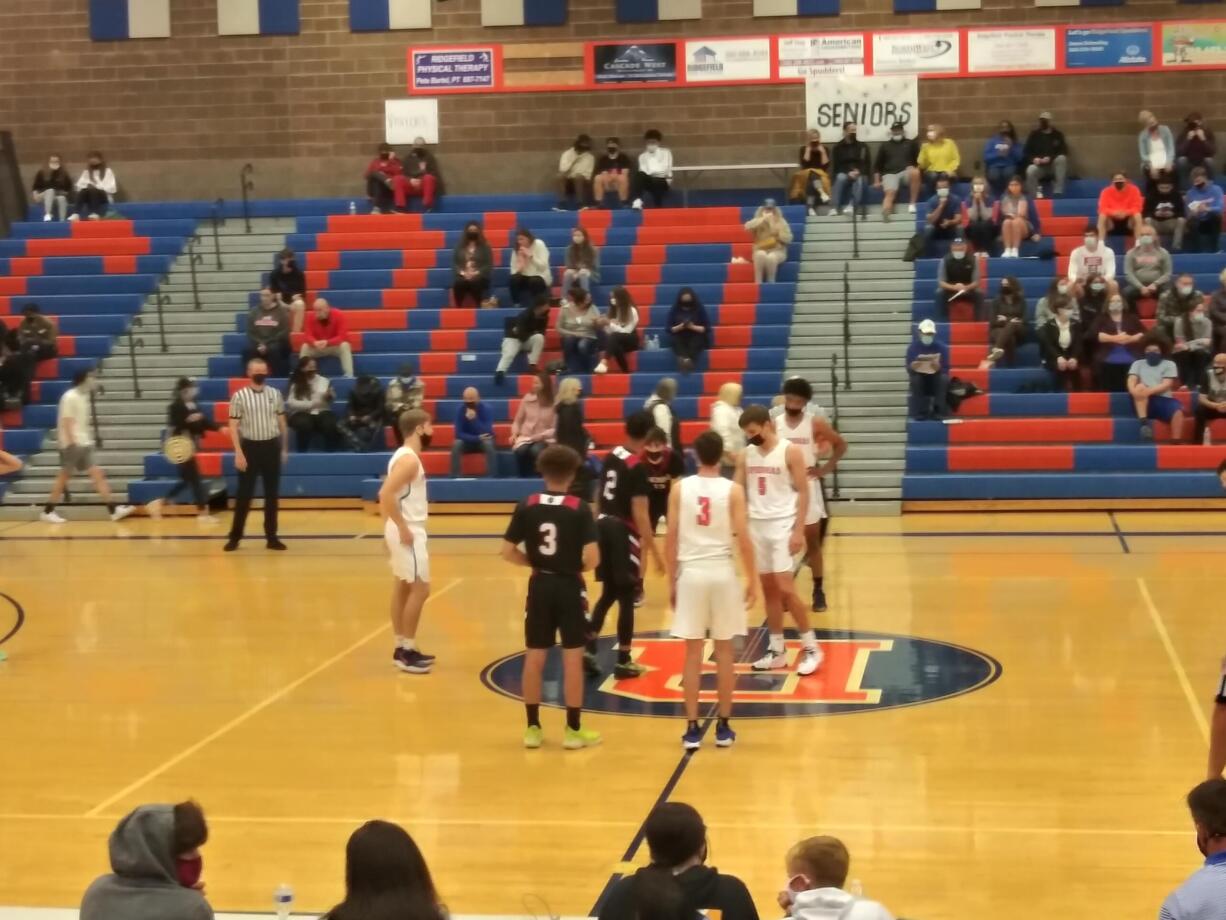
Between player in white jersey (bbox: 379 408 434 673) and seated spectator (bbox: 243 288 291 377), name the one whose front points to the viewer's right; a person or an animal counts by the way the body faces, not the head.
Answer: the player in white jersey

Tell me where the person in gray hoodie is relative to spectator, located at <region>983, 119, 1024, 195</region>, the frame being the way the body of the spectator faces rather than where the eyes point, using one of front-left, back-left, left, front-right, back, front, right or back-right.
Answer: front

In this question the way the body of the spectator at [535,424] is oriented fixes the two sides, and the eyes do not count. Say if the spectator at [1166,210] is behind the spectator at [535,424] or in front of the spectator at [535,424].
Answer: behind

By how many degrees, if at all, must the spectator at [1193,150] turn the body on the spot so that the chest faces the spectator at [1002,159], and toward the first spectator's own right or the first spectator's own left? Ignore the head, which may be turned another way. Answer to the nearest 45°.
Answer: approximately 90° to the first spectator's own right

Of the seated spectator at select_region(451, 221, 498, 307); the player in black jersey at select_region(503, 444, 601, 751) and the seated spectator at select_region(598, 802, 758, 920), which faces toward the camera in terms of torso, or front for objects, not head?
the seated spectator at select_region(451, 221, 498, 307)

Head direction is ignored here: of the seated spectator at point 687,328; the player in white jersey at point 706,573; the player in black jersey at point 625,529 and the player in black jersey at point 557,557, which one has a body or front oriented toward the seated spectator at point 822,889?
the seated spectator at point 687,328

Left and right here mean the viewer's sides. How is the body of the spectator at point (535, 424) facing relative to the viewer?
facing the viewer and to the left of the viewer

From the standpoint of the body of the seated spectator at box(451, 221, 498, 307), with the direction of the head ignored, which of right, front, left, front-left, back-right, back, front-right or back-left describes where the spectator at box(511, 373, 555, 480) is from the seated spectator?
front

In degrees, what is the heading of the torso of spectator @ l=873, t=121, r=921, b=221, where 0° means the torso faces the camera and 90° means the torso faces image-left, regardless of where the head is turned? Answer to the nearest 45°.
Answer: approximately 0°

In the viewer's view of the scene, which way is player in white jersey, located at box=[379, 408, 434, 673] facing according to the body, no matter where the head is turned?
to the viewer's right

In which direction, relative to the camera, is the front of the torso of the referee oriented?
toward the camera

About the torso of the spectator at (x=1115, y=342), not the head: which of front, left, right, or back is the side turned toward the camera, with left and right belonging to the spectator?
front

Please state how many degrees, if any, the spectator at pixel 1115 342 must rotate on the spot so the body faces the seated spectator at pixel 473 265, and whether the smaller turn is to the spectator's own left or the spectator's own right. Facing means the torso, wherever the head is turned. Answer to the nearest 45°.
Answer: approximately 90° to the spectator's own right

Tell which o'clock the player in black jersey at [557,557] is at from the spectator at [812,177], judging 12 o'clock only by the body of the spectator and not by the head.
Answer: The player in black jersey is roughly at 12 o'clock from the spectator.

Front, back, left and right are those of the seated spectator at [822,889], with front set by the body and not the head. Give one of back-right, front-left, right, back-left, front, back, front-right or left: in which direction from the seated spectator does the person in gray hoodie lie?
front-left

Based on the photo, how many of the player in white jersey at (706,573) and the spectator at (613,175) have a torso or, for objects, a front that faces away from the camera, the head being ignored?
1
